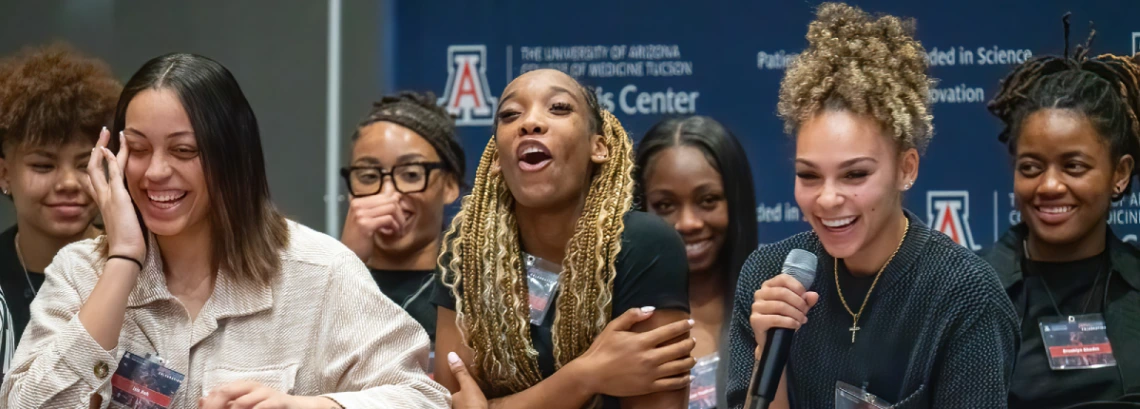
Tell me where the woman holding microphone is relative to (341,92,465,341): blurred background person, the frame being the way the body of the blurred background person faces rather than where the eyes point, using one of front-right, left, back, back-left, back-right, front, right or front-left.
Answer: left

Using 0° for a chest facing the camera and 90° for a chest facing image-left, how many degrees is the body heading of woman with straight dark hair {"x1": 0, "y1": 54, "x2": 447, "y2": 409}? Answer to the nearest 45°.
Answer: approximately 45°

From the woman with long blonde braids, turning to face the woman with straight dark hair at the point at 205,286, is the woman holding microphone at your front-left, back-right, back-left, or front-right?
back-left

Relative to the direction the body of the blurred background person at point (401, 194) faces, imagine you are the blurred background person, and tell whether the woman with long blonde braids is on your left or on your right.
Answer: on your left

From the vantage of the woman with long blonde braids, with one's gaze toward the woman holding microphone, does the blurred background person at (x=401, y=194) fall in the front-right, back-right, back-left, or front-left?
back-left

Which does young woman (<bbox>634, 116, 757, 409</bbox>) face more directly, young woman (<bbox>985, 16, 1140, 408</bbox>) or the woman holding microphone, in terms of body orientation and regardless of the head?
the woman holding microphone

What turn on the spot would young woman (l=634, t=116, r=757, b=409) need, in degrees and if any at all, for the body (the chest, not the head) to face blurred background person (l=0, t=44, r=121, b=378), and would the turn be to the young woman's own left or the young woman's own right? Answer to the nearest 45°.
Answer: approximately 90° to the young woman's own right

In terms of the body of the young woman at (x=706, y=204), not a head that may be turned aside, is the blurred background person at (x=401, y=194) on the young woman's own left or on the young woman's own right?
on the young woman's own right

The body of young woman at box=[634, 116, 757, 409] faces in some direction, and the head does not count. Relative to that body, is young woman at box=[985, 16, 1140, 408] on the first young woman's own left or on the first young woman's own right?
on the first young woman's own left

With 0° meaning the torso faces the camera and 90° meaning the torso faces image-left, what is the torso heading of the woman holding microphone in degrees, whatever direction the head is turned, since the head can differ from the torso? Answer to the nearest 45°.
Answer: approximately 45°

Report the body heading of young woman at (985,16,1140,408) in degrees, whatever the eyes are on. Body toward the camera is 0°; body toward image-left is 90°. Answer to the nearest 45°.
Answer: approximately 45°
